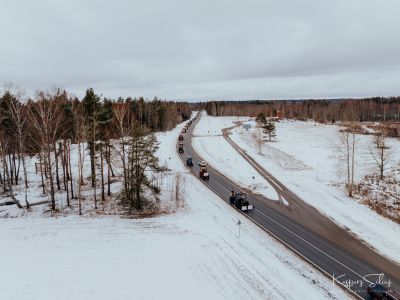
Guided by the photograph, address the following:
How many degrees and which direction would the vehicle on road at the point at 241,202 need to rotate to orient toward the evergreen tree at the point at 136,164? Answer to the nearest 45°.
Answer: approximately 135° to its right
